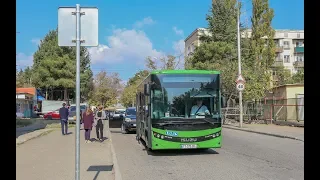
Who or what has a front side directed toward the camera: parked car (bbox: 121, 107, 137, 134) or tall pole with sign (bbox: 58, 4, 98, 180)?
the parked car

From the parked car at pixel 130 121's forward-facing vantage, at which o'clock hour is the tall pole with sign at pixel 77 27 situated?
The tall pole with sign is roughly at 12 o'clock from the parked car.

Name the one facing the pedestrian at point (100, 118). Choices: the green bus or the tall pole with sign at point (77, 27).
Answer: the tall pole with sign

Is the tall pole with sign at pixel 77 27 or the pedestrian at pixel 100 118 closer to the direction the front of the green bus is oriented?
the tall pole with sign

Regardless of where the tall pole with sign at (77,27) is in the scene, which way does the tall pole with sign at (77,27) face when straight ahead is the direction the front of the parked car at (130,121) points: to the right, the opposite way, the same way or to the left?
the opposite way

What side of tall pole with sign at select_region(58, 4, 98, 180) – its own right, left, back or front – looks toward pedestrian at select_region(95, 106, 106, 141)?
front

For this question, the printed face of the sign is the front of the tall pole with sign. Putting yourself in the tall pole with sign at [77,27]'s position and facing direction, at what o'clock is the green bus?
The green bus is roughly at 1 o'clock from the tall pole with sign.

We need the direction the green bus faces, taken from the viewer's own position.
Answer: facing the viewer

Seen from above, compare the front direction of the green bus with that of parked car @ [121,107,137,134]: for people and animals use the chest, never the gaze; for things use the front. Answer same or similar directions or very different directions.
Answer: same or similar directions

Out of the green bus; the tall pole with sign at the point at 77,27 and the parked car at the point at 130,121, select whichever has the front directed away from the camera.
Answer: the tall pole with sign

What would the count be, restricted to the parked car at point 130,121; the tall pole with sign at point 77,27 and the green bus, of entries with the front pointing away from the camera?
1

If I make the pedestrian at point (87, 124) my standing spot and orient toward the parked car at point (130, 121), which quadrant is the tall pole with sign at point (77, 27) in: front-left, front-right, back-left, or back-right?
back-right

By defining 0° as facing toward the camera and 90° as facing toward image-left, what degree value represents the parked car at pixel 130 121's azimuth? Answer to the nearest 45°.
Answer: approximately 0°

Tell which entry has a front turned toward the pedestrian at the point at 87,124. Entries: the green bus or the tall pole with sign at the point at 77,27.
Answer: the tall pole with sign

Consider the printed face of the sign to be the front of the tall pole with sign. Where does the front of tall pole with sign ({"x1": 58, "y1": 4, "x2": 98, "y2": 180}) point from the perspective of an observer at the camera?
facing away from the viewer
